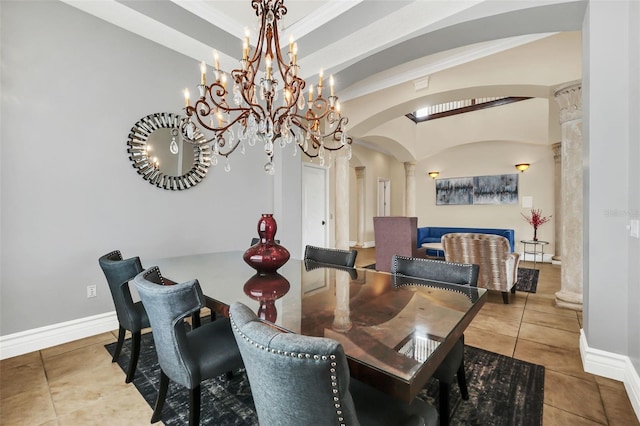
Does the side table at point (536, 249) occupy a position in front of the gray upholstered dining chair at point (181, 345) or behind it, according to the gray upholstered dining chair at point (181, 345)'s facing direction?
in front

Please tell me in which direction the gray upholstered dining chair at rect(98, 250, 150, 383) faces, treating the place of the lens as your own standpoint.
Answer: facing away from the viewer and to the right of the viewer

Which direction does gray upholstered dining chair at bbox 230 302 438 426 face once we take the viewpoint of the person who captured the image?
facing away from the viewer and to the right of the viewer

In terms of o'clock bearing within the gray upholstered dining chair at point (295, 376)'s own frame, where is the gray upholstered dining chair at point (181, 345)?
the gray upholstered dining chair at point (181, 345) is roughly at 9 o'clock from the gray upholstered dining chair at point (295, 376).

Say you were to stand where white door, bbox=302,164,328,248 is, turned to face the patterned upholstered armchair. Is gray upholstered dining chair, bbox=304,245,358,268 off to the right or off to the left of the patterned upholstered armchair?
right

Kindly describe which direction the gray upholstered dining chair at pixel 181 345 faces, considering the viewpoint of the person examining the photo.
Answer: facing away from the viewer and to the right of the viewer
